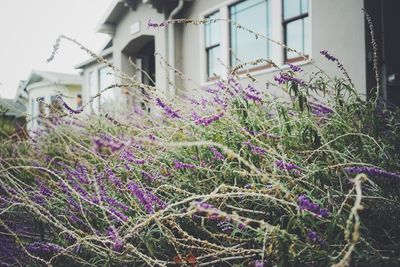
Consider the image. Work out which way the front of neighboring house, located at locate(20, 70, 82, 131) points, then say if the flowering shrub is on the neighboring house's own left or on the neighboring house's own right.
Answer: on the neighboring house's own left

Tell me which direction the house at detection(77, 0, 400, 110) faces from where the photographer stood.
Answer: facing the viewer and to the left of the viewer

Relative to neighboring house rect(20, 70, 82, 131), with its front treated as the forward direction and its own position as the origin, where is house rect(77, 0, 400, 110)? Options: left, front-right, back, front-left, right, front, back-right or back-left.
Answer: front-left

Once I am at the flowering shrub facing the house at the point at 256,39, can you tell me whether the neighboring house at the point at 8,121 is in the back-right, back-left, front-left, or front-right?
front-left

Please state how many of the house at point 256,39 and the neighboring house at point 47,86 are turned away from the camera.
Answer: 0
